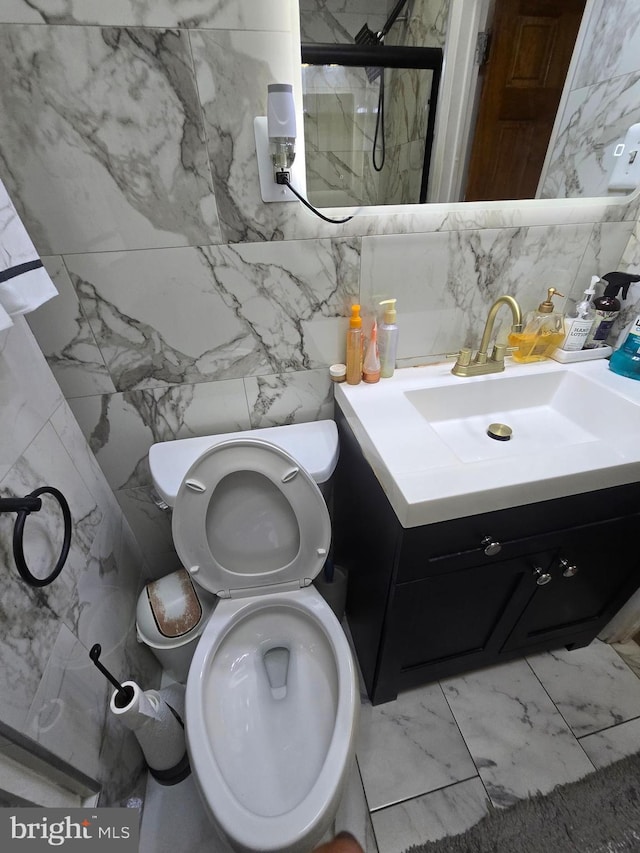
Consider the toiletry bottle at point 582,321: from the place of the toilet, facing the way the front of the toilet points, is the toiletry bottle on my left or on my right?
on my left

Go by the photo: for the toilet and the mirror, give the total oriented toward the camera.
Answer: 2

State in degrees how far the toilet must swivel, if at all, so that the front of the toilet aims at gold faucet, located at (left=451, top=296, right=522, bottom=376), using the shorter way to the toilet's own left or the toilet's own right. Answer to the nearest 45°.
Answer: approximately 90° to the toilet's own left

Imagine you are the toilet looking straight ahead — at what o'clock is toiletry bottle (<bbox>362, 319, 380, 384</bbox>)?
The toiletry bottle is roughly at 8 o'clock from the toilet.

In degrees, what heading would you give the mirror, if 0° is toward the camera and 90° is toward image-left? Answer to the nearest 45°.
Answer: approximately 0°
